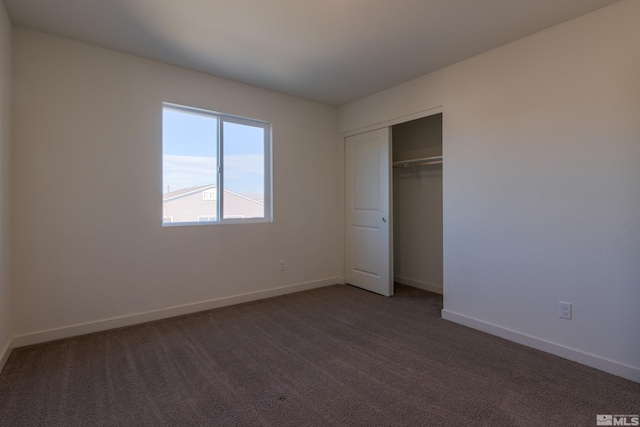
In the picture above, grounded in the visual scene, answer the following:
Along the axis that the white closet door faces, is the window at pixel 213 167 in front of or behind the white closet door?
in front
